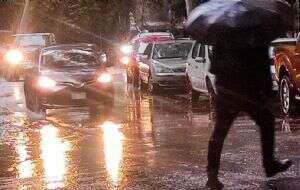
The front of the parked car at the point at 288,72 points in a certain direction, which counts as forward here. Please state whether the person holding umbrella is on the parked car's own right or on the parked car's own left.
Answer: on the parked car's own right

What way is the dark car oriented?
toward the camera

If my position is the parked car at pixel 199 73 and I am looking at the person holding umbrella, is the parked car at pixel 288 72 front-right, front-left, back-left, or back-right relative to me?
front-left

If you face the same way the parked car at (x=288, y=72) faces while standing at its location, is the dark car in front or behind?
behind

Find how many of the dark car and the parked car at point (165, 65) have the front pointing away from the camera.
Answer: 0

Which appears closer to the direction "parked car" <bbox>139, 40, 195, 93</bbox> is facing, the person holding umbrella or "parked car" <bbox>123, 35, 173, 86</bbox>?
the person holding umbrella

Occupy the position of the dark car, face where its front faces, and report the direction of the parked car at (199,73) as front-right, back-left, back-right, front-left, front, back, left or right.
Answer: left

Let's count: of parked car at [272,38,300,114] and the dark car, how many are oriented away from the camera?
0

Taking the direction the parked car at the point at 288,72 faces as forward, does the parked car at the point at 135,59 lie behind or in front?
behind

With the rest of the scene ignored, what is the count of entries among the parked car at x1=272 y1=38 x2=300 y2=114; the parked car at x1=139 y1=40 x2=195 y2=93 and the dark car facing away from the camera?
0

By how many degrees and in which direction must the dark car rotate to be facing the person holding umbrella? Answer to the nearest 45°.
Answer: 0° — it already faces them

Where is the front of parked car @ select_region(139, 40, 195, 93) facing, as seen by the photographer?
facing the viewer and to the right of the viewer
